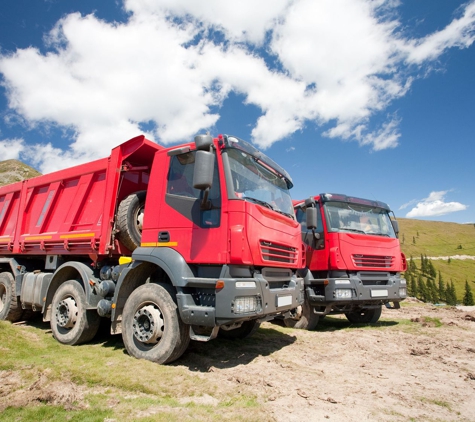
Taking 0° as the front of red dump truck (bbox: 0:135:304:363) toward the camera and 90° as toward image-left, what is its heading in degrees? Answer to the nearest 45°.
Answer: approximately 315°

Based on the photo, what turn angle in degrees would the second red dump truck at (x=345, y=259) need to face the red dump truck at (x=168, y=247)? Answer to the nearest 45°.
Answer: approximately 90° to its right

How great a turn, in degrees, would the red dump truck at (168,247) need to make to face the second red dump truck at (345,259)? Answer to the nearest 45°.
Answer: approximately 45° to its left

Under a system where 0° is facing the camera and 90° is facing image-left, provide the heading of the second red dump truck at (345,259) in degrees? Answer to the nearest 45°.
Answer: approximately 315°
